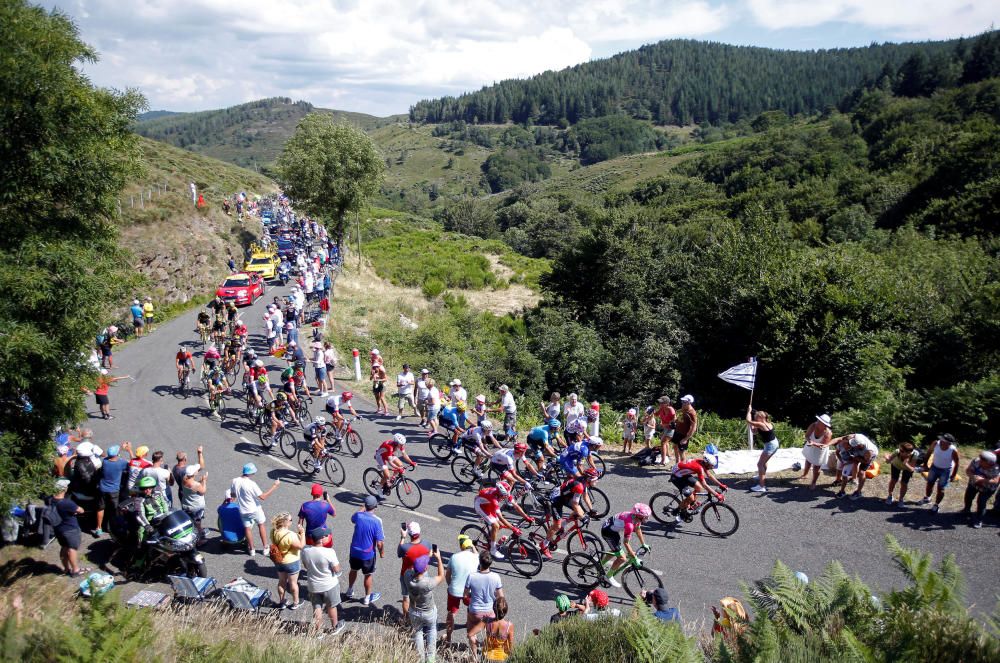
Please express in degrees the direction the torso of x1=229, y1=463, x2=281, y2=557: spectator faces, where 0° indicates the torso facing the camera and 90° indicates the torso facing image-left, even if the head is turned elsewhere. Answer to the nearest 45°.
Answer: approximately 225°

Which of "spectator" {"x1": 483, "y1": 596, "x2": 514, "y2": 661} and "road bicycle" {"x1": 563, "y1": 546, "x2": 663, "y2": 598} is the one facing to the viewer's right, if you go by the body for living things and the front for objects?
the road bicycle

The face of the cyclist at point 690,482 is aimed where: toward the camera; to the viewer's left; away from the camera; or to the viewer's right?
to the viewer's right

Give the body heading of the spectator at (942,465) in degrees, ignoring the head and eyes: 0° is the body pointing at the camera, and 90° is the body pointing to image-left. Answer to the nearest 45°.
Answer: approximately 45°

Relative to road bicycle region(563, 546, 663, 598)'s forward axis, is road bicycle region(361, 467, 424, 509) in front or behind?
behind

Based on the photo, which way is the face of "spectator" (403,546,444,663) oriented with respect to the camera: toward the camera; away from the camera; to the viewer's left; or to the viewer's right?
away from the camera

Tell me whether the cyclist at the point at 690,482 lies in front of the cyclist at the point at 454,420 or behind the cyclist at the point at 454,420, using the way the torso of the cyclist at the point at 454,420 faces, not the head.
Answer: in front

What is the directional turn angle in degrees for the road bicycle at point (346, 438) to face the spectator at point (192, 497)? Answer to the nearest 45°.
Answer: approximately 90° to its right

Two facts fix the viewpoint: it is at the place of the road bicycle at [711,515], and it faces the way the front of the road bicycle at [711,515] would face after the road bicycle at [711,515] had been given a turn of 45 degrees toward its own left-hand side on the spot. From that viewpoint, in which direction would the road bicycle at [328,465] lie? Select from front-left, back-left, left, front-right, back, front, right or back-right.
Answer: back-left

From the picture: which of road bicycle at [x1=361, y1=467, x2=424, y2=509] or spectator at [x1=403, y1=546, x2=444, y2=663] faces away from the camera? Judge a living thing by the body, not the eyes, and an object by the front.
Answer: the spectator

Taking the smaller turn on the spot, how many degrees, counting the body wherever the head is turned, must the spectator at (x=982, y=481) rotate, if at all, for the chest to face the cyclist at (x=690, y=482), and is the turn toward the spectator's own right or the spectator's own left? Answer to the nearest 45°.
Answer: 0° — they already face them

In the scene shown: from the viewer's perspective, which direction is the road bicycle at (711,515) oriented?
to the viewer's right

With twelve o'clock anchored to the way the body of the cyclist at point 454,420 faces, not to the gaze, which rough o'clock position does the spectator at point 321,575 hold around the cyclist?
The spectator is roughly at 2 o'clock from the cyclist.

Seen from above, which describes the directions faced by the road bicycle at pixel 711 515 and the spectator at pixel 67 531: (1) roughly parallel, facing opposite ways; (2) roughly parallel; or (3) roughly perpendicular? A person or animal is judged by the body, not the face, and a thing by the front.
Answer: roughly perpendicular

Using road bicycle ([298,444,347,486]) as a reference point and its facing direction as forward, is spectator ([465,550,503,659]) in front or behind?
in front

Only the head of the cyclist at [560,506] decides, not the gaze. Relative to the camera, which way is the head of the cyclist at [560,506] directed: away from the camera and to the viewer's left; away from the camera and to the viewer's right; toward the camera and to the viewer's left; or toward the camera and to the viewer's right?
toward the camera and to the viewer's right

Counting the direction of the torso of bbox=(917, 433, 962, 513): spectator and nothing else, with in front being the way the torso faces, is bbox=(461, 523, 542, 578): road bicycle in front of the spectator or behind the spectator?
in front
